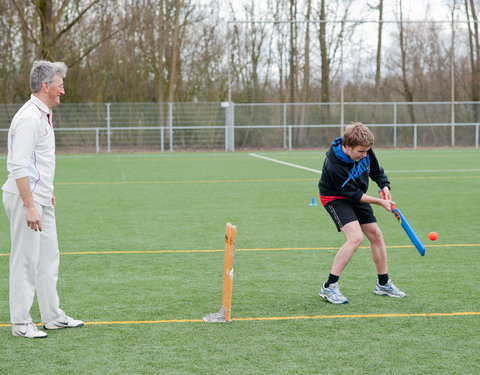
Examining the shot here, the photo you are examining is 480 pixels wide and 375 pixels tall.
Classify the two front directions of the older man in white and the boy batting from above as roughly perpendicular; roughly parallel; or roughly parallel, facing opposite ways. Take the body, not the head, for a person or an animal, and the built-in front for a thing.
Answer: roughly perpendicular

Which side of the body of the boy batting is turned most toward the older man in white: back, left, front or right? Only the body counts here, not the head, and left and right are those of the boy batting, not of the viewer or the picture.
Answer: right

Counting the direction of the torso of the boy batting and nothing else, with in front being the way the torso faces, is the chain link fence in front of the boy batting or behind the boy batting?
behind

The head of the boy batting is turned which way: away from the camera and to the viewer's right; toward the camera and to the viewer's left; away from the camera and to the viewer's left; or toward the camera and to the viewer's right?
toward the camera and to the viewer's right

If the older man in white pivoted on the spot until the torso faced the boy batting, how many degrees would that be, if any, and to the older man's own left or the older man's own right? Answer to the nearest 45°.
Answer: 0° — they already face them

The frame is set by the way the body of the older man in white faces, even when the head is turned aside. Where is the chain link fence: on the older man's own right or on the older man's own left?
on the older man's own left

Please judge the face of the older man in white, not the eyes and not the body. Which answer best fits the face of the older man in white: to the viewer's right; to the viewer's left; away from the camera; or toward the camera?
to the viewer's right

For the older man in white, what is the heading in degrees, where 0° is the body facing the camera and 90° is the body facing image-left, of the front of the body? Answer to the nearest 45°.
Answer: approximately 270°

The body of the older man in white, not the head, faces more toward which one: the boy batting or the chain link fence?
the boy batting
